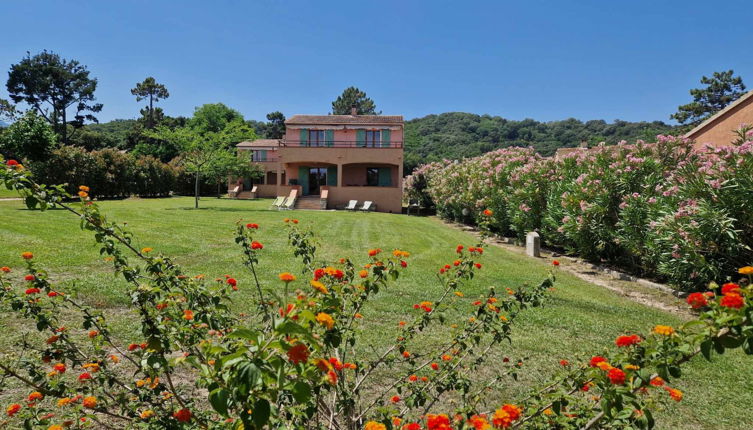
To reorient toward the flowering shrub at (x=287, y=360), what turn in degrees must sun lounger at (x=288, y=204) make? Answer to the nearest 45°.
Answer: approximately 45° to its left

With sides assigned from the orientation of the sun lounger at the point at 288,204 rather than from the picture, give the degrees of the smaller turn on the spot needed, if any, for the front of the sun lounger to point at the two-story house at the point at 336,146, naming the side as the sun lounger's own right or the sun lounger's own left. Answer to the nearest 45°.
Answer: approximately 180°

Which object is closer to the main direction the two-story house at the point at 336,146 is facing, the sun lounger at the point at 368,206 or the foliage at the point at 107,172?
the sun lounger

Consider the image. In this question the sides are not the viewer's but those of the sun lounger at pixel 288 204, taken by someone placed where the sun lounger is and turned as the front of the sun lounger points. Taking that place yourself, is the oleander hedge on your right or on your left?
on your left

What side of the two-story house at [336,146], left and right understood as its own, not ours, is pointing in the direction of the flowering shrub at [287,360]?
front

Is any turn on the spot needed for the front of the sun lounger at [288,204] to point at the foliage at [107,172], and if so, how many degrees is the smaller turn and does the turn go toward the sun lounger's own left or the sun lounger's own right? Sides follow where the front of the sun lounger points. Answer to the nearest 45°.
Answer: approximately 45° to the sun lounger's own right

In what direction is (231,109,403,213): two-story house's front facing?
toward the camera

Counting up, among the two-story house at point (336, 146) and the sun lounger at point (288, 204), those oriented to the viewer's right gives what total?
0

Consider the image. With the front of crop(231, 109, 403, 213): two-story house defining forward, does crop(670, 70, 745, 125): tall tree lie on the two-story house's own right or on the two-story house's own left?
on the two-story house's own left

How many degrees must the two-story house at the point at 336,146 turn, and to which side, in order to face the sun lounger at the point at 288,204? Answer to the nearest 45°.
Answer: approximately 45° to its right

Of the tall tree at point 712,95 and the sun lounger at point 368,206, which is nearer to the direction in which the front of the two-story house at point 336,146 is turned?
the sun lounger
